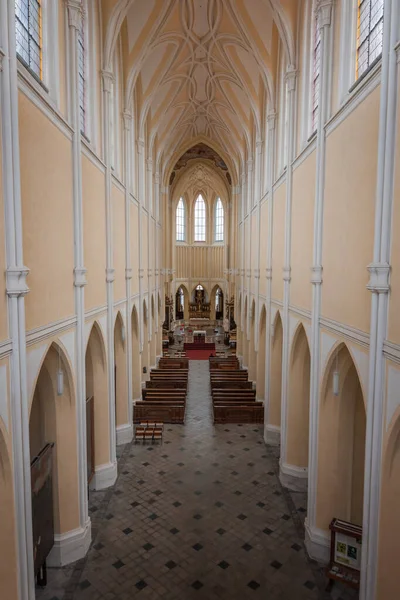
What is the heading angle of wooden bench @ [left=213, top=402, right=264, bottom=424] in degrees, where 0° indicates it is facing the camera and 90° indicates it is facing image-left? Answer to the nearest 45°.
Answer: approximately 180°

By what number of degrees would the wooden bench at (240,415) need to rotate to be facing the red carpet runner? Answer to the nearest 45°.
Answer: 0° — it already faces it

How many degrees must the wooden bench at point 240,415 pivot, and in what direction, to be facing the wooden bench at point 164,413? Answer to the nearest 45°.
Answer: approximately 90° to its left

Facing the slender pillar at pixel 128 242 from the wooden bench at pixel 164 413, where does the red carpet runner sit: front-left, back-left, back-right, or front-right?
back-right

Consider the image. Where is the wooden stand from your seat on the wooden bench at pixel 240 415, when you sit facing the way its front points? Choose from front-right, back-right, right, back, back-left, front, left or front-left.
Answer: back
